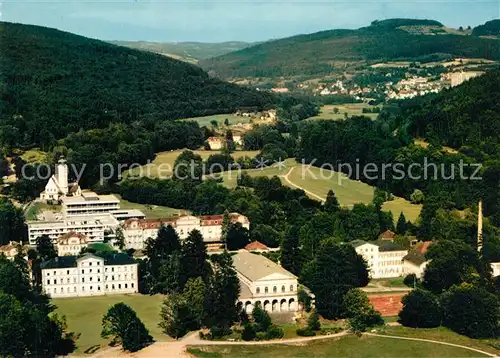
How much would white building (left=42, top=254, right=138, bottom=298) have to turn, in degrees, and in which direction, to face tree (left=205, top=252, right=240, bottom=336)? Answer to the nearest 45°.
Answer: approximately 45° to its left

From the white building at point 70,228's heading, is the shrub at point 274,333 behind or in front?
in front

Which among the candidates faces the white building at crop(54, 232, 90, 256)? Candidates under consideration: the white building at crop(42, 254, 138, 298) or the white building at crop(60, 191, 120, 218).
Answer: the white building at crop(60, 191, 120, 218)

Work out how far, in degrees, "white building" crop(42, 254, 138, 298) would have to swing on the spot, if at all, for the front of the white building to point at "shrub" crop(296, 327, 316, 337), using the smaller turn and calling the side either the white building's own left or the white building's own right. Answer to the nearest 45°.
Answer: approximately 45° to the white building's own left

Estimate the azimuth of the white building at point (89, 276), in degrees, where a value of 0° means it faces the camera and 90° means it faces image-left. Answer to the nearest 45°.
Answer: approximately 0°

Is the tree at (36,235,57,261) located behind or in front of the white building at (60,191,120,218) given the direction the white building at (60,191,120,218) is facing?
in front

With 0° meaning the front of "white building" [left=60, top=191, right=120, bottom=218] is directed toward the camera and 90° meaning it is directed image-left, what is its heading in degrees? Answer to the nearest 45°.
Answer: approximately 0°

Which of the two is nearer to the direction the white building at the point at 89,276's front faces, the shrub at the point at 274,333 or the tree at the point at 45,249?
the shrub

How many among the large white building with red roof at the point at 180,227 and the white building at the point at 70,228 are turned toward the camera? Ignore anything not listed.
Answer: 2

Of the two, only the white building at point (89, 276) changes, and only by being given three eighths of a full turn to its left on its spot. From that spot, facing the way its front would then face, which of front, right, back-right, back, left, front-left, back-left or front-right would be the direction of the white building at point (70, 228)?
front-left

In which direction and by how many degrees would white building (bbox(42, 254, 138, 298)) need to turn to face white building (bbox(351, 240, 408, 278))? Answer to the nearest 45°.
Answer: approximately 90° to its left
